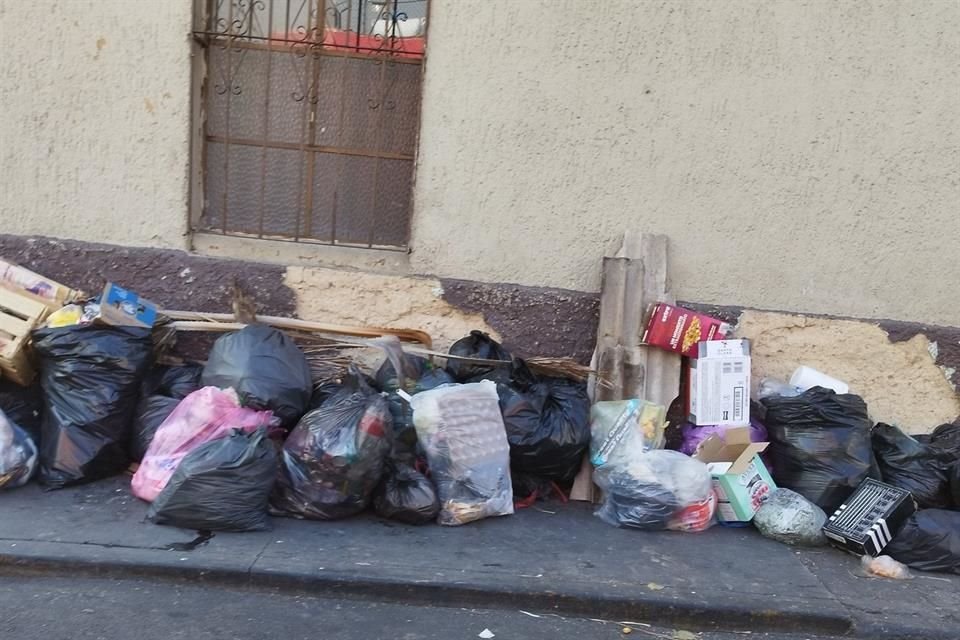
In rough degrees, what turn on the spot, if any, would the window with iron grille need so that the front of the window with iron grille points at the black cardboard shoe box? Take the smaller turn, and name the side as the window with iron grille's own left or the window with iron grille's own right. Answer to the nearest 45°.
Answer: approximately 45° to the window with iron grille's own left

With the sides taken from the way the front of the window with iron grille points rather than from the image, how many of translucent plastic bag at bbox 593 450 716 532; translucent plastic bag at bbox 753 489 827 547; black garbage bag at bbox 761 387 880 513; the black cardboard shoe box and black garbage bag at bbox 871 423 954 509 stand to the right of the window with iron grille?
0

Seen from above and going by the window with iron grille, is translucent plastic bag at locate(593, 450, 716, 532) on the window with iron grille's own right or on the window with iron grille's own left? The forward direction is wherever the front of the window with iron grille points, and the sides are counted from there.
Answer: on the window with iron grille's own left

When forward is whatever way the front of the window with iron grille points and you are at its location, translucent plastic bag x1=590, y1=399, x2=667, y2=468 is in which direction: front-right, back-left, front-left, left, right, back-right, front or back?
front-left

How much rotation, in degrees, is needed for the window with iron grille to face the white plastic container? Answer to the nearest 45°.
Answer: approximately 90° to its left

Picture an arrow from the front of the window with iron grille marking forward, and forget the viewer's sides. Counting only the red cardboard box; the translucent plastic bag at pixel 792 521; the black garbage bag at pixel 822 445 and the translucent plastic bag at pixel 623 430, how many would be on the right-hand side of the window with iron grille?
0

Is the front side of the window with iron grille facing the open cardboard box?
no

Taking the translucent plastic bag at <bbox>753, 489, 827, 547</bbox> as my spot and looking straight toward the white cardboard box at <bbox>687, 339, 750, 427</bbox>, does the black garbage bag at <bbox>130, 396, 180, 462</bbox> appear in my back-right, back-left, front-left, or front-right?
front-left

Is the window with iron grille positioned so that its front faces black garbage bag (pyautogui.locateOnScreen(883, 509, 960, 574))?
no

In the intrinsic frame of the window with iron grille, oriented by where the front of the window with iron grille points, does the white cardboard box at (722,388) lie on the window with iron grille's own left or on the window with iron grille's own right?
on the window with iron grille's own left

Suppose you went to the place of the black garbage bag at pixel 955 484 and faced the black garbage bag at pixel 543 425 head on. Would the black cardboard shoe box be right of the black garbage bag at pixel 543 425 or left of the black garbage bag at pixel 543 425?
left

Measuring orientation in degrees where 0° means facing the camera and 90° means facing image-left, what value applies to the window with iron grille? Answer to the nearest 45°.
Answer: approximately 0°

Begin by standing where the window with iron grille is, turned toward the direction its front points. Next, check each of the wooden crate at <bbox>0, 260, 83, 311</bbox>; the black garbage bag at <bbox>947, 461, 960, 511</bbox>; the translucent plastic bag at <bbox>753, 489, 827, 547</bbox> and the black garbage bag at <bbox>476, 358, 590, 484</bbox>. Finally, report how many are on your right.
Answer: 1

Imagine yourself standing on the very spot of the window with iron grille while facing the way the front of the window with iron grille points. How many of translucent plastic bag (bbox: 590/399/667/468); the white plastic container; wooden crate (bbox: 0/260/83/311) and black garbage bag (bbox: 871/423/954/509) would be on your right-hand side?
1

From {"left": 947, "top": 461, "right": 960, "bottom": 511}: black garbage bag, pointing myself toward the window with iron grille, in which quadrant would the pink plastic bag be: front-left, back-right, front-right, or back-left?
front-left

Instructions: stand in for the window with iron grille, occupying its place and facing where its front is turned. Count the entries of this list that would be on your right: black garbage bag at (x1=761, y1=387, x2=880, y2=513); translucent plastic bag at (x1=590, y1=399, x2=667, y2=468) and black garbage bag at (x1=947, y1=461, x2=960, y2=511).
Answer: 0
